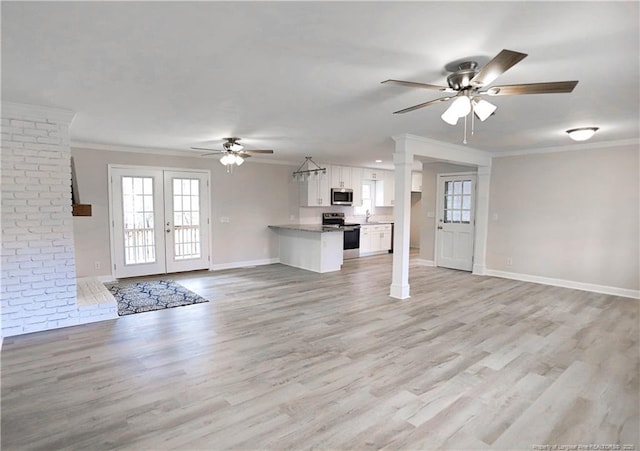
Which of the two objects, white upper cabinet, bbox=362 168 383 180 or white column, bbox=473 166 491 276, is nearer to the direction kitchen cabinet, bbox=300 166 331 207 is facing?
the white column

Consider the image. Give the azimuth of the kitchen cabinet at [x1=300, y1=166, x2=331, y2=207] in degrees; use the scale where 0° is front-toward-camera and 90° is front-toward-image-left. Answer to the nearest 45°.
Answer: approximately 315°

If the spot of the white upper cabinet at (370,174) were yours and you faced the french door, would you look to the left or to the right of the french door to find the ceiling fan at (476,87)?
left

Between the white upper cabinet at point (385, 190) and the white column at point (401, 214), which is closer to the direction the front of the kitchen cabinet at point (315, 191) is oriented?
the white column

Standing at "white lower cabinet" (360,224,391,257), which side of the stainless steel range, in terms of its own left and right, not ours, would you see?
left

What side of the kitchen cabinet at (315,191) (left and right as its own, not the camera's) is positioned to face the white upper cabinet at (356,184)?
left
